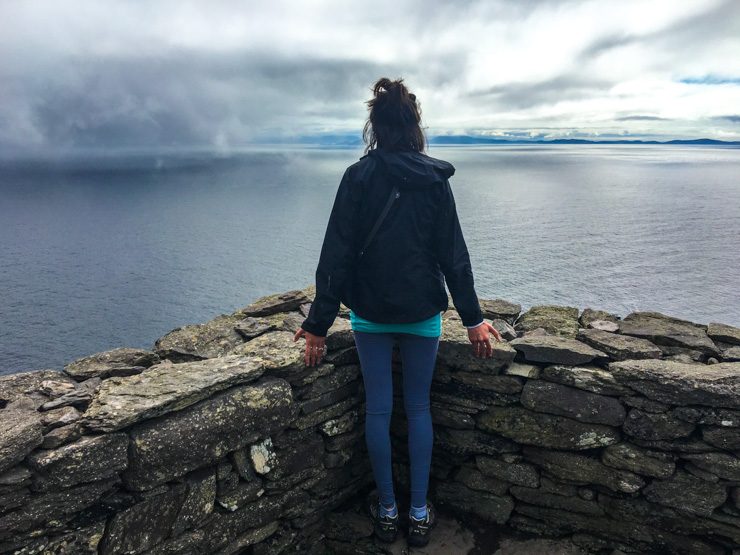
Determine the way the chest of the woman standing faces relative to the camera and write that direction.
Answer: away from the camera

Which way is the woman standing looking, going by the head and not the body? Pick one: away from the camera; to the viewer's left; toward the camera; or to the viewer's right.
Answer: away from the camera
